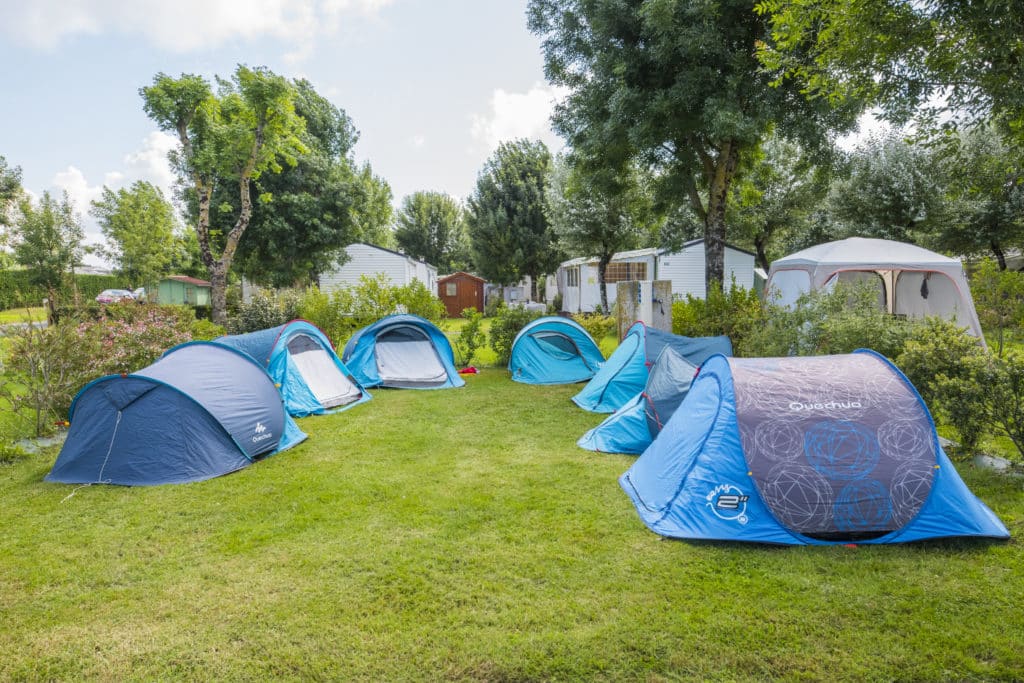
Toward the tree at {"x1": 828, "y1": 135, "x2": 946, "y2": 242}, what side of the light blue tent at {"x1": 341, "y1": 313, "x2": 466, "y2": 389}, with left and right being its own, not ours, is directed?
left

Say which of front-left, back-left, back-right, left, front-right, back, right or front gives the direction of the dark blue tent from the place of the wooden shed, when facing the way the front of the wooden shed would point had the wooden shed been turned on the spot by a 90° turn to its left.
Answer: right

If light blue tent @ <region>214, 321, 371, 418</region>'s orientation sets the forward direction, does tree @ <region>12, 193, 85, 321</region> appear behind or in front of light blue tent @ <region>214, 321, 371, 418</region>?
behind

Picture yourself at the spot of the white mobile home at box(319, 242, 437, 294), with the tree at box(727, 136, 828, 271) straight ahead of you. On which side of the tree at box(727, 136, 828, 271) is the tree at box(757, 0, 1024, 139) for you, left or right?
right

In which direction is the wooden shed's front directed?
toward the camera

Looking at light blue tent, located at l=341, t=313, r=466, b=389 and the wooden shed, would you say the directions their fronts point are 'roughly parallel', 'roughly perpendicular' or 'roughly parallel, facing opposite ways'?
roughly parallel

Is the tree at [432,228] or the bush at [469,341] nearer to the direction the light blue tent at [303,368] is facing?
the bush

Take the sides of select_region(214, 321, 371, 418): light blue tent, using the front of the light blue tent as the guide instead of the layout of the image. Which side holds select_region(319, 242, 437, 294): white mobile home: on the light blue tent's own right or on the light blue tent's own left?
on the light blue tent's own left

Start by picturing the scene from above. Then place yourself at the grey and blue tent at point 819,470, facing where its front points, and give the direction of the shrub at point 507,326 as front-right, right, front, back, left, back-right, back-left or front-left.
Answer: front-right

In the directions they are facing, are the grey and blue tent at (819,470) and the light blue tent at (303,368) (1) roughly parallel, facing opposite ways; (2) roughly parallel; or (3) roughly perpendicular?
roughly parallel, facing opposite ways

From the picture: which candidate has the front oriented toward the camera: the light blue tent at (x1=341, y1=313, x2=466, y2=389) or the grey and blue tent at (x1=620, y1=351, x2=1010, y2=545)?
the light blue tent

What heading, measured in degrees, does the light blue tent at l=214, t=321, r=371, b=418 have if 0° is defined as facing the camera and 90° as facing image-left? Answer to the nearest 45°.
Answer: approximately 315°

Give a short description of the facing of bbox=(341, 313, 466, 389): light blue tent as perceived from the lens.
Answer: facing the viewer

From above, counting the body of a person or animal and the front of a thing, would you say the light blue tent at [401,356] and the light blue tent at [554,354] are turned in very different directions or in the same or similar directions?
same or similar directions

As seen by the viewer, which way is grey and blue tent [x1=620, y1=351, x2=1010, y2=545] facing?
to the viewer's left
